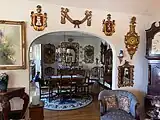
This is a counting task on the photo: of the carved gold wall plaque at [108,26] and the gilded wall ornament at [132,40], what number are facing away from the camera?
0

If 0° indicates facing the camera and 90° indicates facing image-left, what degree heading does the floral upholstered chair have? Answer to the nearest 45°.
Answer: approximately 0°

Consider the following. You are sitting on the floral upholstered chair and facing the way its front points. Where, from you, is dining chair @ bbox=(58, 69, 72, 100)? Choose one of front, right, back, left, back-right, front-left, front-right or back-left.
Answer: back-right

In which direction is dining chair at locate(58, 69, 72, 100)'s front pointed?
away from the camera

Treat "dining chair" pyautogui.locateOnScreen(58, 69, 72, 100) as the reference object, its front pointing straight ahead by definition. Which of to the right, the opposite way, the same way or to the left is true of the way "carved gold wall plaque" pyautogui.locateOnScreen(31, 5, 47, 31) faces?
the opposite way

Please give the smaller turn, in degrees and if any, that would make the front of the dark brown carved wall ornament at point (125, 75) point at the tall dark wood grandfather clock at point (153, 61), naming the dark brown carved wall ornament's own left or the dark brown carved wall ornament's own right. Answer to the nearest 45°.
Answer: approximately 90° to the dark brown carved wall ornament's own left

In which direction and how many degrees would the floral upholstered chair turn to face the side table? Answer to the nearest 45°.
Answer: approximately 90° to its right

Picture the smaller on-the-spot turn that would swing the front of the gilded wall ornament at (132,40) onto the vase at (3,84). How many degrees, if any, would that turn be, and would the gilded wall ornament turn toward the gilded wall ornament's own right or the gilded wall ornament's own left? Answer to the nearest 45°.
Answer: approximately 45° to the gilded wall ornament's own right

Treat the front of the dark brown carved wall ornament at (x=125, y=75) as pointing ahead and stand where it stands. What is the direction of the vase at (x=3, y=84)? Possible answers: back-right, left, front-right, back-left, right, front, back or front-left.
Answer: front-right

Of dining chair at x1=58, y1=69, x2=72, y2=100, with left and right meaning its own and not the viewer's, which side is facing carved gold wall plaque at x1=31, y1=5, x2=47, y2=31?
back

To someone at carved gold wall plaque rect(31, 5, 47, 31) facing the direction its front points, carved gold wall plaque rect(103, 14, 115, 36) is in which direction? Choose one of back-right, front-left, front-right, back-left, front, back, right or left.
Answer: left
